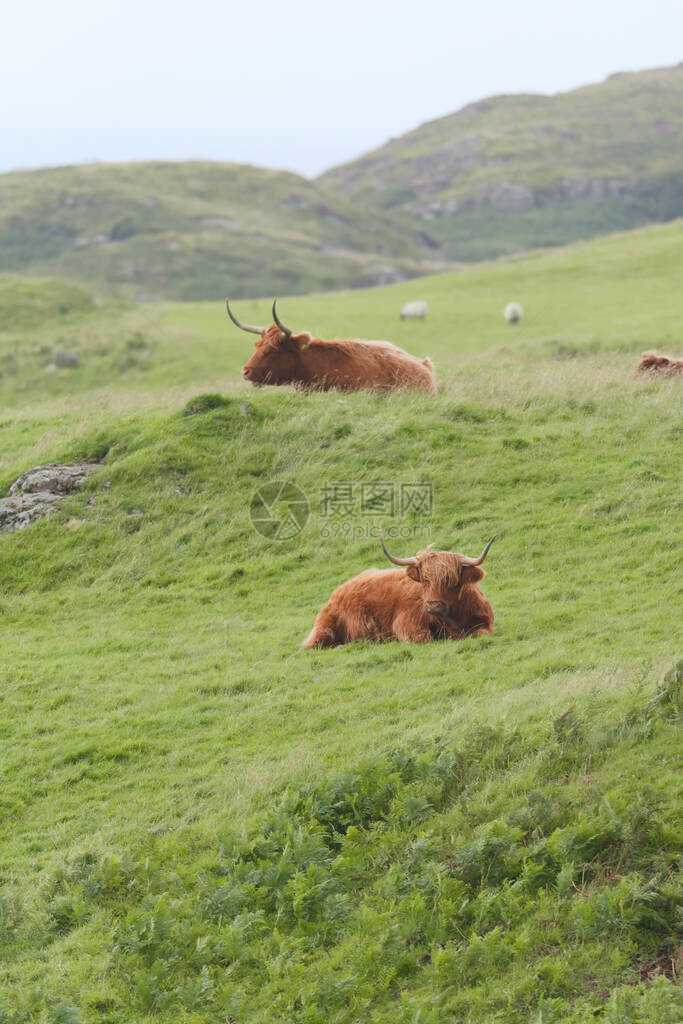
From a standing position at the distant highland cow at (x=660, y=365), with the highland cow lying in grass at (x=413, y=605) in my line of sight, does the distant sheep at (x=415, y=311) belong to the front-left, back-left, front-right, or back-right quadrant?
back-right

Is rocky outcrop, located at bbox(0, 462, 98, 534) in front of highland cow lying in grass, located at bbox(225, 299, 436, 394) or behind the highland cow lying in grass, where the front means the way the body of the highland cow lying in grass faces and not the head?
in front

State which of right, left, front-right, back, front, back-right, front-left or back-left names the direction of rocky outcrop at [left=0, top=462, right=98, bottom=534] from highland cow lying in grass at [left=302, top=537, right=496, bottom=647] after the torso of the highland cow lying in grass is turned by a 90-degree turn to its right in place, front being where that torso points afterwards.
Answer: right

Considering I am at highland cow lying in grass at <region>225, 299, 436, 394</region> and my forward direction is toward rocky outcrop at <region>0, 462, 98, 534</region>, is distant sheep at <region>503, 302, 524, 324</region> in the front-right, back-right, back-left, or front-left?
back-right

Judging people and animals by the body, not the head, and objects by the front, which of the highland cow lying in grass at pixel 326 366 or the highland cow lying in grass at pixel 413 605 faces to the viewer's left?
the highland cow lying in grass at pixel 326 366

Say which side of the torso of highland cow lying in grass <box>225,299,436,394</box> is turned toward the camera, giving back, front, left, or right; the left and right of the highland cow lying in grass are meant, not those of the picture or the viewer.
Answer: left

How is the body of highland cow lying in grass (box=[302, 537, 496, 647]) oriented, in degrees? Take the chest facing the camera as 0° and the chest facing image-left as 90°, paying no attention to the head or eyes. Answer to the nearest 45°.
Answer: approximately 315°
